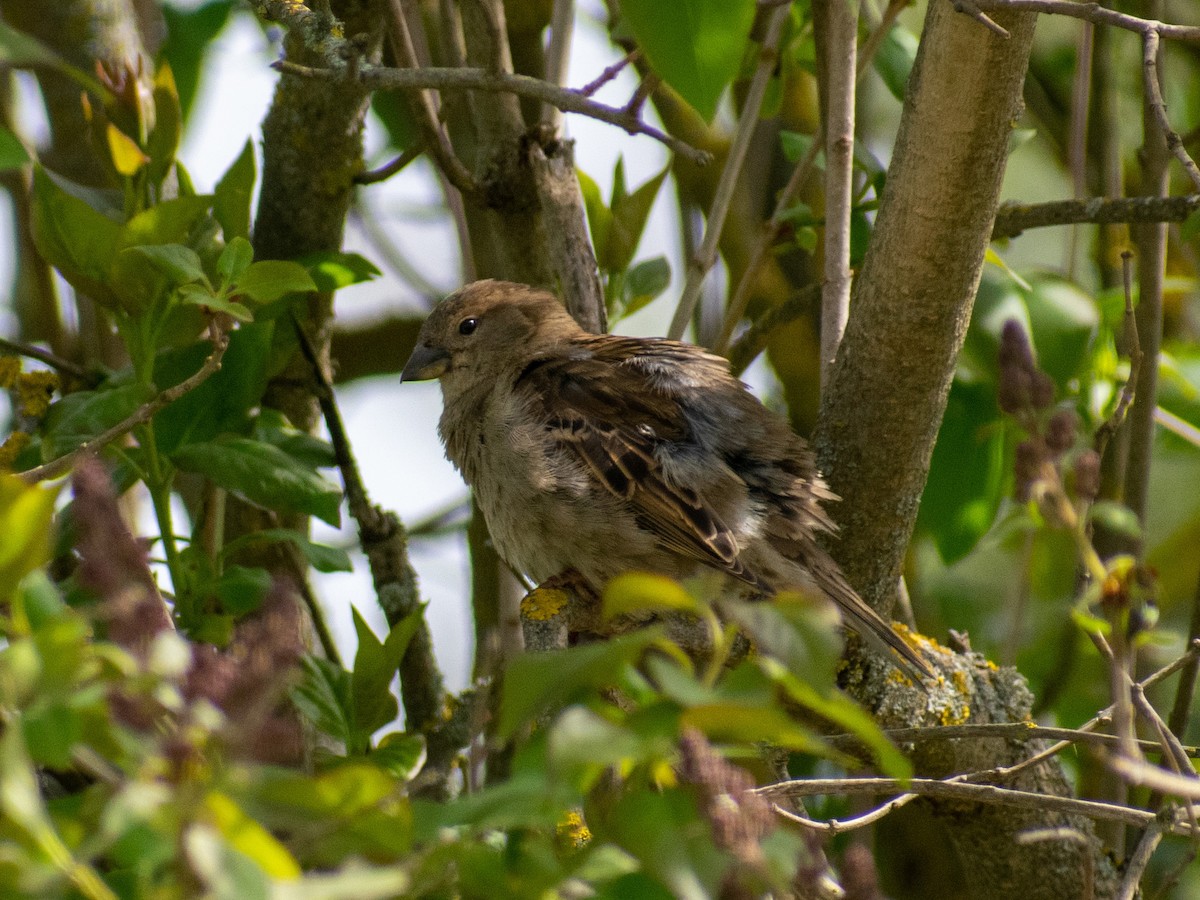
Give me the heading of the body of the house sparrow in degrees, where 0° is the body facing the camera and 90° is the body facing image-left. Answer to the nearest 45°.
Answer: approximately 90°

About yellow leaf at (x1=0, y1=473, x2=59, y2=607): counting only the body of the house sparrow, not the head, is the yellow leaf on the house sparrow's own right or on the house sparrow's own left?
on the house sparrow's own left

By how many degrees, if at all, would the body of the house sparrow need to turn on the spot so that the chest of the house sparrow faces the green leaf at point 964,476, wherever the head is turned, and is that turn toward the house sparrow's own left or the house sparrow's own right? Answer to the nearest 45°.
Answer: approximately 180°

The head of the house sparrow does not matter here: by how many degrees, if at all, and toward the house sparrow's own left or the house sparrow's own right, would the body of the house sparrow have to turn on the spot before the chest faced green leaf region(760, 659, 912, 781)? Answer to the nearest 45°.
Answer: approximately 90° to the house sparrow's own left

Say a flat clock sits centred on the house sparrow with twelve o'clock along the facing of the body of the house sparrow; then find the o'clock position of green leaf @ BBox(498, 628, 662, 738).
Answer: The green leaf is roughly at 9 o'clock from the house sparrow.
